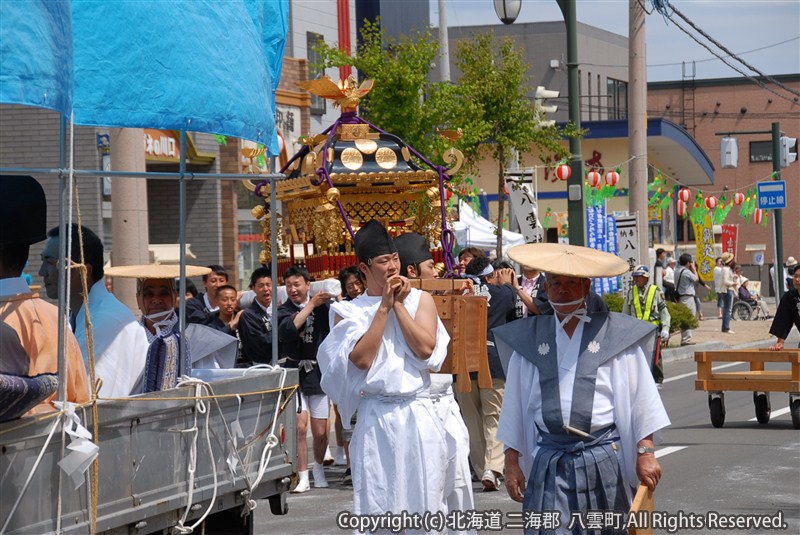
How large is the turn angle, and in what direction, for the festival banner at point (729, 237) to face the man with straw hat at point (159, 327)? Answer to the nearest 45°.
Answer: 0° — it already faces them

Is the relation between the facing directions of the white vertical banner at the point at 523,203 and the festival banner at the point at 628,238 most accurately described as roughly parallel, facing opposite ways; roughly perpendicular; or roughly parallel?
roughly parallel

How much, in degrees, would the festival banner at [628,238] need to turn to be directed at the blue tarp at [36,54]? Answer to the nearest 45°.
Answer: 0° — it already faces it

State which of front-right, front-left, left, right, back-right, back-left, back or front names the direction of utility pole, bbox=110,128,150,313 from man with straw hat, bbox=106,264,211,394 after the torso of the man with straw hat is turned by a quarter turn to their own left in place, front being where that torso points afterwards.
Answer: left

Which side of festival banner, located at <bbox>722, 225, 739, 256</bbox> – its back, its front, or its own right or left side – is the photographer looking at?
front

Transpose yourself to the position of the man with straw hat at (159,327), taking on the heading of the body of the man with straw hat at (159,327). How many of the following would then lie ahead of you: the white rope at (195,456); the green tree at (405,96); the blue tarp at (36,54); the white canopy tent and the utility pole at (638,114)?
2

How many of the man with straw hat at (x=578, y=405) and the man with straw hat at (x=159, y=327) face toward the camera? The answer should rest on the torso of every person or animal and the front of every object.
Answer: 2

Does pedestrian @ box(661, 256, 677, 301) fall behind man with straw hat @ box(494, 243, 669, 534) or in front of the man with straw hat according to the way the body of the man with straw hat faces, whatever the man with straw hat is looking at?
behind

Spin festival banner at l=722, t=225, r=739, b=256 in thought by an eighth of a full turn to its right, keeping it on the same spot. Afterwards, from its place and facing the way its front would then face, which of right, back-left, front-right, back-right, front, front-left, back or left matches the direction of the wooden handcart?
front-left

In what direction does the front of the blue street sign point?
toward the camera

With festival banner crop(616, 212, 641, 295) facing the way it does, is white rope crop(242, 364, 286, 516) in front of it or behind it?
in front

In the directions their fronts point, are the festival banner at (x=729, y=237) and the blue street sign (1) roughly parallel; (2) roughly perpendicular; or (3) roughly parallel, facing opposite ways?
roughly parallel

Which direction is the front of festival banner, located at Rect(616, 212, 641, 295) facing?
toward the camera

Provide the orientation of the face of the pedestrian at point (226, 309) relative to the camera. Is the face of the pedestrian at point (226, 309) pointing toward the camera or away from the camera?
toward the camera
